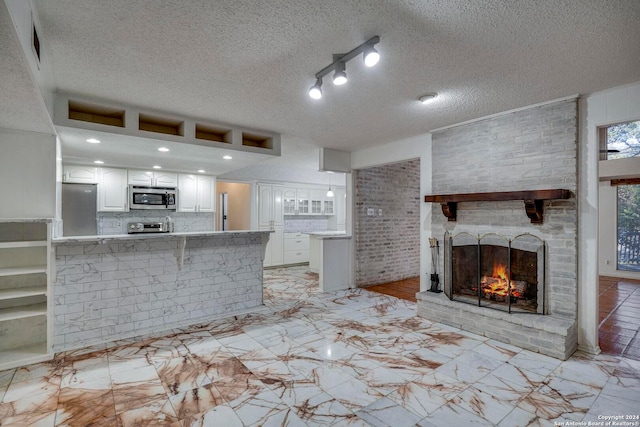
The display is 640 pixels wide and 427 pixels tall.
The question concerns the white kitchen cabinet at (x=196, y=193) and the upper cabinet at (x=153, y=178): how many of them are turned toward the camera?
2

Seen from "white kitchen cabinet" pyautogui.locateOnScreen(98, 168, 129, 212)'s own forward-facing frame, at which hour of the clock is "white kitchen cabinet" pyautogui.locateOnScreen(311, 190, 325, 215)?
"white kitchen cabinet" pyautogui.locateOnScreen(311, 190, 325, 215) is roughly at 9 o'clock from "white kitchen cabinet" pyautogui.locateOnScreen(98, 168, 129, 212).

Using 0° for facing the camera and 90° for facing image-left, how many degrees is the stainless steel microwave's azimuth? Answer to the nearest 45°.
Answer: approximately 0°

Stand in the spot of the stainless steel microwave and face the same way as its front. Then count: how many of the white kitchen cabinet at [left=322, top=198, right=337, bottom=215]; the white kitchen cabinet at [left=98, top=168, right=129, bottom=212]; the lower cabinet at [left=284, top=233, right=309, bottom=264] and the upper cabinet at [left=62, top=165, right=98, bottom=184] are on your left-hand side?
2

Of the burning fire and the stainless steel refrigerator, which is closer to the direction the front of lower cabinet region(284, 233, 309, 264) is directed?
the burning fire

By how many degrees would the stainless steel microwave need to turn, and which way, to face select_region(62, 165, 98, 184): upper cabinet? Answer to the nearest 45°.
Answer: approximately 90° to its right

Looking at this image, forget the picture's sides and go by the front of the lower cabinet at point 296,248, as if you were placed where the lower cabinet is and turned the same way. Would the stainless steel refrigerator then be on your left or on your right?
on your right

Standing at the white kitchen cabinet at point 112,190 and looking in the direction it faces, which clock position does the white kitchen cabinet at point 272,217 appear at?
the white kitchen cabinet at point 272,217 is roughly at 9 o'clock from the white kitchen cabinet at point 112,190.

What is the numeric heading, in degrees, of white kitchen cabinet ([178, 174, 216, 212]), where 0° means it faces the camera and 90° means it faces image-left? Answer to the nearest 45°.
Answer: approximately 0°
